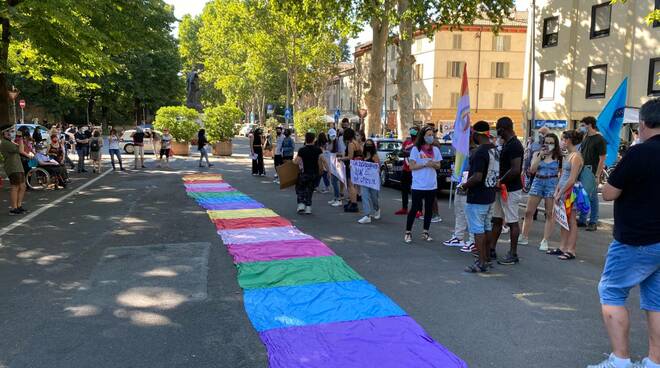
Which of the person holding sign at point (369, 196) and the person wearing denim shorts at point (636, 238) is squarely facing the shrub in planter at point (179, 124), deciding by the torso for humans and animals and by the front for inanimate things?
the person wearing denim shorts

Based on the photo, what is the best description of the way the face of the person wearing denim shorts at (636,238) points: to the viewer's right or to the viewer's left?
to the viewer's left

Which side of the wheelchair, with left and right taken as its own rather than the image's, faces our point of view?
right

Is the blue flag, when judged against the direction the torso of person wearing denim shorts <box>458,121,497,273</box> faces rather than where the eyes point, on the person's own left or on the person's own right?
on the person's own right

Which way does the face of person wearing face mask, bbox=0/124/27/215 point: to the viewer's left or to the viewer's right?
to the viewer's right

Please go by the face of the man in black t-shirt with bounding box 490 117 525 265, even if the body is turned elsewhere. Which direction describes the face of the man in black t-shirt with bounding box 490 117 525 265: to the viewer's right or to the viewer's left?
to the viewer's left

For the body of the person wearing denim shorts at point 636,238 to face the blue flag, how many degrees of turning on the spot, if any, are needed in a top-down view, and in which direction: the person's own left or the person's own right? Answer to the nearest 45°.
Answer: approximately 45° to the person's own right

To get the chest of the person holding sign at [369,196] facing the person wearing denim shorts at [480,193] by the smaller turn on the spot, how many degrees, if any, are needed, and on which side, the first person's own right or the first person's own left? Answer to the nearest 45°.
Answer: approximately 45° to the first person's own left
